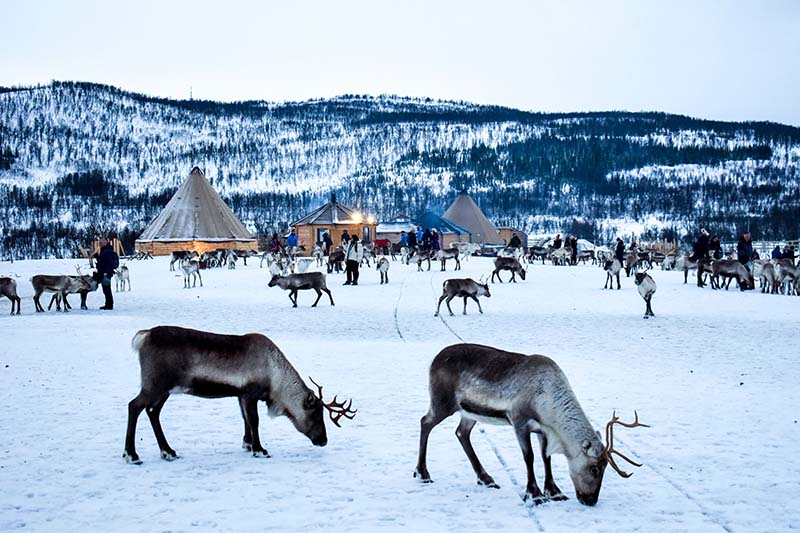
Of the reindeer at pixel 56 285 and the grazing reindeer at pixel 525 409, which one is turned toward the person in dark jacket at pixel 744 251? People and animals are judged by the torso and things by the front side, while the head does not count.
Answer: the reindeer

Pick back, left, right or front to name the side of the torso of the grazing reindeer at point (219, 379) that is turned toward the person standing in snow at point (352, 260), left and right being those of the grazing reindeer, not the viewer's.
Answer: left

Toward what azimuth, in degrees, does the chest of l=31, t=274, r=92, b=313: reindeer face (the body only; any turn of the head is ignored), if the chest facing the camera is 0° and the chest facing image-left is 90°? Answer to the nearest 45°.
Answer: approximately 270°

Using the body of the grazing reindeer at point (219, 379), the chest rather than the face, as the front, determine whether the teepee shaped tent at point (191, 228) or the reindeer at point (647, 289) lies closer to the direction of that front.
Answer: the reindeer

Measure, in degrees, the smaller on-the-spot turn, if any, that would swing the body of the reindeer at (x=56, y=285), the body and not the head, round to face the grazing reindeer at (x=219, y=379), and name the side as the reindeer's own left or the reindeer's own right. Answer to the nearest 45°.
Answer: approximately 90° to the reindeer's own right

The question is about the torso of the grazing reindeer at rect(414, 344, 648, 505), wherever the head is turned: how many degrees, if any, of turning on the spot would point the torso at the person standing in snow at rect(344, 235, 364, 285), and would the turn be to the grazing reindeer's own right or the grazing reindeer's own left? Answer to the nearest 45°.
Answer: approximately 135° to the grazing reindeer's own left

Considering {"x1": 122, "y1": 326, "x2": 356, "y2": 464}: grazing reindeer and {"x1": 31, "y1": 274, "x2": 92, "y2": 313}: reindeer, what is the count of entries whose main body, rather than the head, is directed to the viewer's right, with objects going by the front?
2

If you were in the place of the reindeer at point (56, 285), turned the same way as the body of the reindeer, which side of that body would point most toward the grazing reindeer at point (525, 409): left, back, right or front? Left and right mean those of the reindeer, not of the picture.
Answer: right

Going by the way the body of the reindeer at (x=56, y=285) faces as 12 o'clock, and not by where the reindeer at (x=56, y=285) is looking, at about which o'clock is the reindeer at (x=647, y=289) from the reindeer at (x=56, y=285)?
the reindeer at (x=647, y=289) is roughly at 1 o'clock from the reindeer at (x=56, y=285).

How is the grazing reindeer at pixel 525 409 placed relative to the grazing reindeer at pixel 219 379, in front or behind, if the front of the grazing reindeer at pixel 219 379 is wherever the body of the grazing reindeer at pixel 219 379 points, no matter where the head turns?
in front

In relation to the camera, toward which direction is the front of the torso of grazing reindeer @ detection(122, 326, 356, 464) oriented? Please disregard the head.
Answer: to the viewer's right
